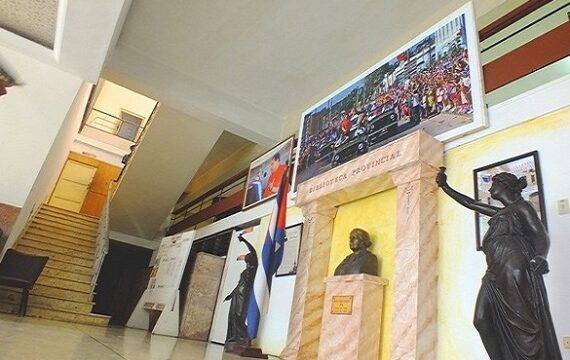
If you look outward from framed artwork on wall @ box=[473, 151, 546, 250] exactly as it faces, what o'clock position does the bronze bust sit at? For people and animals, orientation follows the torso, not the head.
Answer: The bronze bust is roughly at 2 o'clock from the framed artwork on wall.

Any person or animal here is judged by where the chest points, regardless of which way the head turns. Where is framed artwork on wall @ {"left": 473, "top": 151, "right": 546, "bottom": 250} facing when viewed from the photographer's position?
facing the viewer and to the left of the viewer

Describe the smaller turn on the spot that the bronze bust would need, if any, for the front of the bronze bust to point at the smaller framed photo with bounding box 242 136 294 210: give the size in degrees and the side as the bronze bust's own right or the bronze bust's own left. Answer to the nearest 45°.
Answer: approximately 90° to the bronze bust's own right

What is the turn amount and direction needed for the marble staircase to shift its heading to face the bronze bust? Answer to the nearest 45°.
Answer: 0° — it already faces it

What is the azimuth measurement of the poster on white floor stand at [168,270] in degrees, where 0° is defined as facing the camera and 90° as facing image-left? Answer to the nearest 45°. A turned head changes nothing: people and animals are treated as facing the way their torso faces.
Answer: approximately 45°

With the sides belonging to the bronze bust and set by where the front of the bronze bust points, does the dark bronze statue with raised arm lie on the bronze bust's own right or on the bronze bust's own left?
on the bronze bust's own right

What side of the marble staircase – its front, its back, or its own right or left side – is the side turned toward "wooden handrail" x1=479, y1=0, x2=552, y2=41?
front

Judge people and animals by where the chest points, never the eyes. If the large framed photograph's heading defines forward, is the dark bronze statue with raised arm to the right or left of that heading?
on its right

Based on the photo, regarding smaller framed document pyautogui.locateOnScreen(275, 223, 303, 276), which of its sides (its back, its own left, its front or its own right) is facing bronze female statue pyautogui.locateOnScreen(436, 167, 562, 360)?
left

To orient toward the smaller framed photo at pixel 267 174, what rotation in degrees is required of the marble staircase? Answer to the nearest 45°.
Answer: approximately 45° to its left

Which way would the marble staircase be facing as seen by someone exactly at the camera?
facing the viewer

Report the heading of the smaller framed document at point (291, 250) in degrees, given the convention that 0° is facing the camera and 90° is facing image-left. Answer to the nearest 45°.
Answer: approximately 45°

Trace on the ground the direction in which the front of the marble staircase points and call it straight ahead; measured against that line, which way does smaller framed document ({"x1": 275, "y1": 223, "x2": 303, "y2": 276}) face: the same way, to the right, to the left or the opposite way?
to the right
